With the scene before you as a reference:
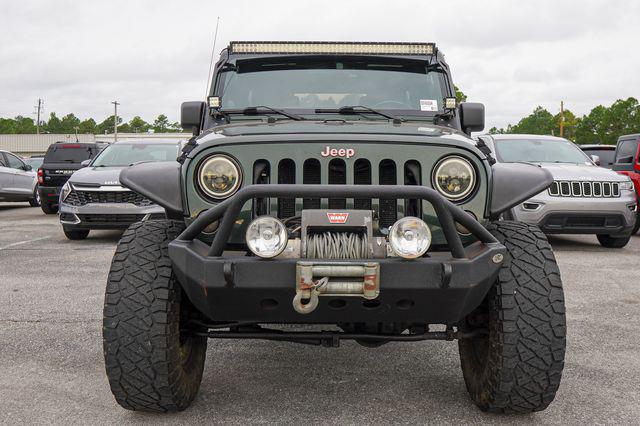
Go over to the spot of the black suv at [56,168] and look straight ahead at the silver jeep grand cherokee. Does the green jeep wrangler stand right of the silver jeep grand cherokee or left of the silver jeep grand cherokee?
right

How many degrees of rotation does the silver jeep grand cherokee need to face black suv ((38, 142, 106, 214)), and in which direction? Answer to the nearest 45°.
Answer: approximately 135° to its right

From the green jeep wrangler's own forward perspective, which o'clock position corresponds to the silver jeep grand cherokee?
The silver jeep grand cherokee is roughly at 7 o'clock from the green jeep wrangler.

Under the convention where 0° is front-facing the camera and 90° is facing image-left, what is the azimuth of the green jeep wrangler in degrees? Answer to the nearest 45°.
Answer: approximately 0°

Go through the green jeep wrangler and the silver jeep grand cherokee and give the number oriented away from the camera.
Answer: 0

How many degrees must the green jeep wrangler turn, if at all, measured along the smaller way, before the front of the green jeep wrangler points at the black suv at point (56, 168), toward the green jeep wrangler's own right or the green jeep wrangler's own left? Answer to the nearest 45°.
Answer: approximately 135° to the green jeep wrangler's own right

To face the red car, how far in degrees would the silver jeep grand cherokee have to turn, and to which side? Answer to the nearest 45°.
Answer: approximately 135° to its left

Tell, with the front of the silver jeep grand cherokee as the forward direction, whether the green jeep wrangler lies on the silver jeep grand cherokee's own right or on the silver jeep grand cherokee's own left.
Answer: on the silver jeep grand cherokee's own right

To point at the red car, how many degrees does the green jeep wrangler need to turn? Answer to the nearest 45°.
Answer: approximately 135° to its left
